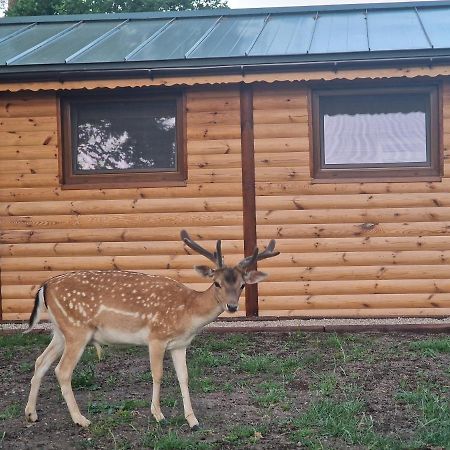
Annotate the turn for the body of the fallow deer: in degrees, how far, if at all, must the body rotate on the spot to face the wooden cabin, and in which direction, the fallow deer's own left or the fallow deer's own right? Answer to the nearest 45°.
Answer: approximately 90° to the fallow deer's own left

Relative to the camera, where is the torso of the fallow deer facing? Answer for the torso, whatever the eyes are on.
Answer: to the viewer's right
